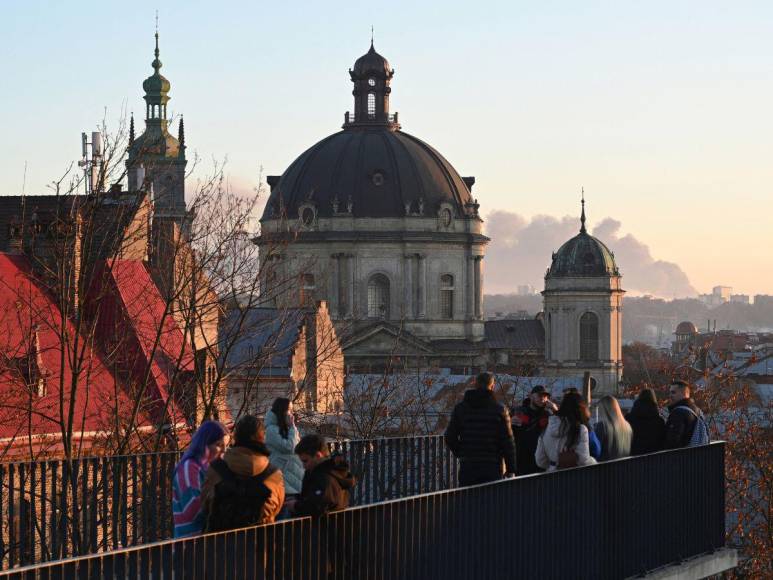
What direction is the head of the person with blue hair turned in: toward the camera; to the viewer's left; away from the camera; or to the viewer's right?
to the viewer's right

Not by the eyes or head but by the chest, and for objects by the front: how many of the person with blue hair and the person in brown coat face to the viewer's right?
1

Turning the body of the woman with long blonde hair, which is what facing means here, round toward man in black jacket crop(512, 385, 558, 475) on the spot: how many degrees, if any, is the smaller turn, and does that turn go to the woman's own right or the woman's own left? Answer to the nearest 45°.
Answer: approximately 90° to the woman's own left

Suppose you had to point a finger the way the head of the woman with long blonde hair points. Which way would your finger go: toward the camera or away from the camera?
away from the camera

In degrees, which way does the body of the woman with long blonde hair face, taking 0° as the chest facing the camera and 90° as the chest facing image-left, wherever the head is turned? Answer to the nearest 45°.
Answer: approximately 180°

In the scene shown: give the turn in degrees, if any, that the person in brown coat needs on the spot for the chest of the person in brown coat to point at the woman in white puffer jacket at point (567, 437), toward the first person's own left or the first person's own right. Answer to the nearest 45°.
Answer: approximately 45° to the first person's own right

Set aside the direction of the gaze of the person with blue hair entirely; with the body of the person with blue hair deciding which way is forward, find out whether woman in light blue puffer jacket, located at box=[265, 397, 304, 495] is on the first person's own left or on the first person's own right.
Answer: on the first person's own left

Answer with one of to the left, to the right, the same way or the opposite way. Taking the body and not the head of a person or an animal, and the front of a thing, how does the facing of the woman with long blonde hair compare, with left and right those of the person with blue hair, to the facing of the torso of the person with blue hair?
to the left

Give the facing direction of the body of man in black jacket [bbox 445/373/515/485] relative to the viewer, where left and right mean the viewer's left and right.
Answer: facing away from the viewer

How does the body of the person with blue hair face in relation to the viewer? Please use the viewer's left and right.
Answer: facing to the right of the viewer

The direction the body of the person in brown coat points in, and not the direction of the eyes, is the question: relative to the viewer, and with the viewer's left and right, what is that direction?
facing away from the viewer
